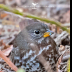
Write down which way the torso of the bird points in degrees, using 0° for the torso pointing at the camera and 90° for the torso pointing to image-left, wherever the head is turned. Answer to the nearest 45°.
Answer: approximately 315°
